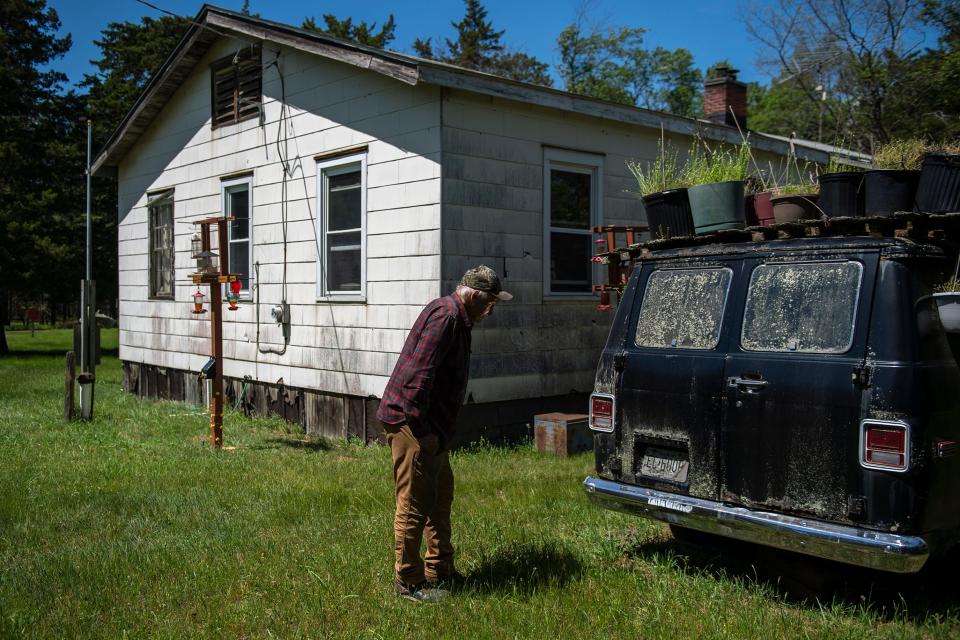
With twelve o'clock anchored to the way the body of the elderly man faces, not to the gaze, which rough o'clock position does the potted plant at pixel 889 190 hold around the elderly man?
The potted plant is roughly at 12 o'clock from the elderly man.

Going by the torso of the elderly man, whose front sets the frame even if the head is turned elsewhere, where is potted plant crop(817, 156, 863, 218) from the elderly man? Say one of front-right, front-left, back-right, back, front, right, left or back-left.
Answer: front

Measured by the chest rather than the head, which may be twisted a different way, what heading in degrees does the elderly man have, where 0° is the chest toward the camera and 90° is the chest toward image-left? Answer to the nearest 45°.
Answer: approximately 270°

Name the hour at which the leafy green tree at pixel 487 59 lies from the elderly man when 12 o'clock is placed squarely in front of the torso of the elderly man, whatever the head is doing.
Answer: The leafy green tree is roughly at 9 o'clock from the elderly man.

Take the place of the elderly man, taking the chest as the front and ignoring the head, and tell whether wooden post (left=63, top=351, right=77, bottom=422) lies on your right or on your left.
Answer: on your left

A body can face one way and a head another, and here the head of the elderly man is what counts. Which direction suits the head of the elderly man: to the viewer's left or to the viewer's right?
to the viewer's right

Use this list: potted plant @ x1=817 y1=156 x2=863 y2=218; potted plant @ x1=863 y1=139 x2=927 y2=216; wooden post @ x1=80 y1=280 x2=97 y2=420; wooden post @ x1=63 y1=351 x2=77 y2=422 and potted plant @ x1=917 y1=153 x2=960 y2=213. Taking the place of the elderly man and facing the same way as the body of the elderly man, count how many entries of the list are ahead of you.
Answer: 3

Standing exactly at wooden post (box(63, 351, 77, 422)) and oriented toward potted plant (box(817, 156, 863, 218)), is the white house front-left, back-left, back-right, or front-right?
front-left

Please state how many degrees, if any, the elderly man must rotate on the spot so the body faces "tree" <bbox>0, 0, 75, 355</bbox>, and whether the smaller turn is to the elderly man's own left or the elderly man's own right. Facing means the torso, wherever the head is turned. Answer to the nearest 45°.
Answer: approximately 135° to the elderly man's own left

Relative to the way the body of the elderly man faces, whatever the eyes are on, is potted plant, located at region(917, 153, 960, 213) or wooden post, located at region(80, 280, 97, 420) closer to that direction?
the potted plant

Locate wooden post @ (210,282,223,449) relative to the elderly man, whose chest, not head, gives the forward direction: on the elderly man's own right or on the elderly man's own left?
on the elderly man's own left

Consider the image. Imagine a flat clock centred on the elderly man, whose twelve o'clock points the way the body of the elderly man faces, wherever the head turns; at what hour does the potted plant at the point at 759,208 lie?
The potted plant is roughly at 11 o'clock from the elderly man.

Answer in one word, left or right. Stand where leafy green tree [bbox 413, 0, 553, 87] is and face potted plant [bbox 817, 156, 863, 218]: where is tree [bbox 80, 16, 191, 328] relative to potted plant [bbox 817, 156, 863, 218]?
right

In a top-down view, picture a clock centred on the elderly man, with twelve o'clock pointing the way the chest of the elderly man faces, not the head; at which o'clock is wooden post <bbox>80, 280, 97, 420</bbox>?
The wooden post is roughly at 8 o'clock from the elderly man.

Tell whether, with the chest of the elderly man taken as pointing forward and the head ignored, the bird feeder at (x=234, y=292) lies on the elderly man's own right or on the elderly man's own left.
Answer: on the elderly man's own left

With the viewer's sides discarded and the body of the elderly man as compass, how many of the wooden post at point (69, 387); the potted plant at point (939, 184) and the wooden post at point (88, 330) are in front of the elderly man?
1
